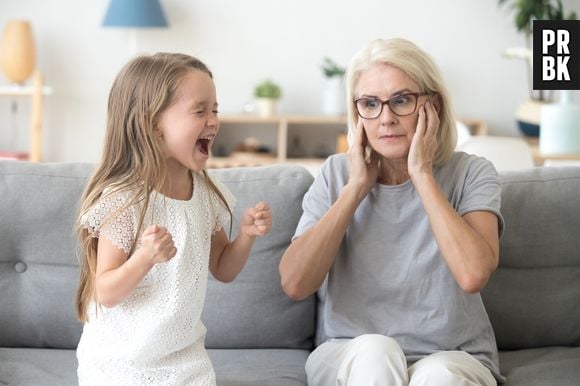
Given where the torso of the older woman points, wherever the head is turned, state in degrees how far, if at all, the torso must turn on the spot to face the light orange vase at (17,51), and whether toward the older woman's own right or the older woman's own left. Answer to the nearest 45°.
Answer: approximately 135° to the older woman's own right

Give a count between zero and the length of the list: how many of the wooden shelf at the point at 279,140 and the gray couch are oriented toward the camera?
2

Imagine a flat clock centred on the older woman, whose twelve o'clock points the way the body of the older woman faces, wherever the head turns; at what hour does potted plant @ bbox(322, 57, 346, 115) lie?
The potted plant is roughly at 6 o'clock from the older woman.

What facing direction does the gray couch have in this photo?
toward the camera

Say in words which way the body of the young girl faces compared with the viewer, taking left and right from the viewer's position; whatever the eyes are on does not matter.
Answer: facing the viewer and to the right of the viewer

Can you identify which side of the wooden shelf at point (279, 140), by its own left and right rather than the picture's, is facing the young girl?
front

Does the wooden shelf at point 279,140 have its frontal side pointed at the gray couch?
yes

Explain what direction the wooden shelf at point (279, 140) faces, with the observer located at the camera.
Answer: facing the viewer

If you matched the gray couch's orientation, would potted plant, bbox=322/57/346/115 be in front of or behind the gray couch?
behind

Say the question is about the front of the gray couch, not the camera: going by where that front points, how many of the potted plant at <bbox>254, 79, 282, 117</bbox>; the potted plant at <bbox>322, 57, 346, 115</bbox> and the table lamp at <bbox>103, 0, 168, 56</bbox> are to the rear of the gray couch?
3

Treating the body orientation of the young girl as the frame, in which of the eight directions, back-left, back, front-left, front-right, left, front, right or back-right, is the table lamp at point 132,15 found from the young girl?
back-left

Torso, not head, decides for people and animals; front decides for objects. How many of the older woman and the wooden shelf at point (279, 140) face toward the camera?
2

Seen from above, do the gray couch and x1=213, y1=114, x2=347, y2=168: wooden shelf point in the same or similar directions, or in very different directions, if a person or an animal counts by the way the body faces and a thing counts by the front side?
same or similar directions
